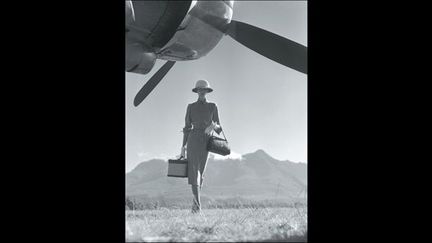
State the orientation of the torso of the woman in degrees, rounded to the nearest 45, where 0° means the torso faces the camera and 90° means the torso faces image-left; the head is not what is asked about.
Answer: approximately 0°

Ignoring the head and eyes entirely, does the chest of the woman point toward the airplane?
yes
